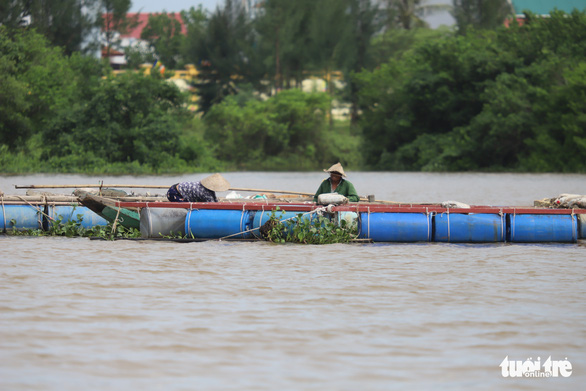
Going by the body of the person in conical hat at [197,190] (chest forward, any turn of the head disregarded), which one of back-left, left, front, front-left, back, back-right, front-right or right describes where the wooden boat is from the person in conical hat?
back

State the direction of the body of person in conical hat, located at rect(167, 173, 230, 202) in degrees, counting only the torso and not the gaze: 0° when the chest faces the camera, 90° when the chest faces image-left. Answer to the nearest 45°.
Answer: approximately 270°

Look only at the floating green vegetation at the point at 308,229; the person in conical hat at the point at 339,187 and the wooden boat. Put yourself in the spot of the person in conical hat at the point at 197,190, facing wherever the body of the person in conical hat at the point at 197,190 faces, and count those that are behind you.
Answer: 1

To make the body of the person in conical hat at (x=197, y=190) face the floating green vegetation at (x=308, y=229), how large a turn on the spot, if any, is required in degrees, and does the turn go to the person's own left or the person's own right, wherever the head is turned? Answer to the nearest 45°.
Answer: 0° — they already face it

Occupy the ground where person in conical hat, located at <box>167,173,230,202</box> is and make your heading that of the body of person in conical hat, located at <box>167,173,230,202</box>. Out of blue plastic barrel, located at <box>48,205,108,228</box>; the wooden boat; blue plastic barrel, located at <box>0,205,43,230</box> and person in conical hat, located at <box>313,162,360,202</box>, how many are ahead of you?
1

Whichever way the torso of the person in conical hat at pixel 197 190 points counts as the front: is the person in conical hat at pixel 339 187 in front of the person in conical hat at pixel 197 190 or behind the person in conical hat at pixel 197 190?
in front

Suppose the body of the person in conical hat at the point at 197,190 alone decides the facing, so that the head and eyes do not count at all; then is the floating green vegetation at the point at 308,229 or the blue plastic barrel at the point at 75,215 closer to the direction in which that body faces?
the floating green vegetation

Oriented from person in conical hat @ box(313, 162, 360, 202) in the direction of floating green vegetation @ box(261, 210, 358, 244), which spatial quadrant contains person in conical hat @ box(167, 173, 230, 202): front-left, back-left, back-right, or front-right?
front-right

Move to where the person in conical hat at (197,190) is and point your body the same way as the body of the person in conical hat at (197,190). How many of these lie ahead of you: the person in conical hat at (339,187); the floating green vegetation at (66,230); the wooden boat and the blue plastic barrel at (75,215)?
1

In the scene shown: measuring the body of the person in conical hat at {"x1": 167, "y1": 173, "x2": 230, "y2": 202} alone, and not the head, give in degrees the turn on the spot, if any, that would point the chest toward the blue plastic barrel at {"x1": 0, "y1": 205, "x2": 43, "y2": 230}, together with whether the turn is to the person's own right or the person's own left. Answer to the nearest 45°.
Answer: approximately 180°

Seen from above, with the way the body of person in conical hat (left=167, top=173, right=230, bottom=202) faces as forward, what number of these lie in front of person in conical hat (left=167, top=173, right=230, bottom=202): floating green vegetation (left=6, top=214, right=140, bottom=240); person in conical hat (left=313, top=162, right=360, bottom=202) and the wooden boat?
1

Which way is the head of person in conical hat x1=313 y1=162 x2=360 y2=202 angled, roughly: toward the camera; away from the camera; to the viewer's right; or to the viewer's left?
toward the camera

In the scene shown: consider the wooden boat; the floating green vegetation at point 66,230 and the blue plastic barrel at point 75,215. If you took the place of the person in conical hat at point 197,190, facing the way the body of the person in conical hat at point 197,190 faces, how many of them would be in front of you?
0

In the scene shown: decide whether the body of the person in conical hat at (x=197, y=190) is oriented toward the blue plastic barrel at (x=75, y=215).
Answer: no
